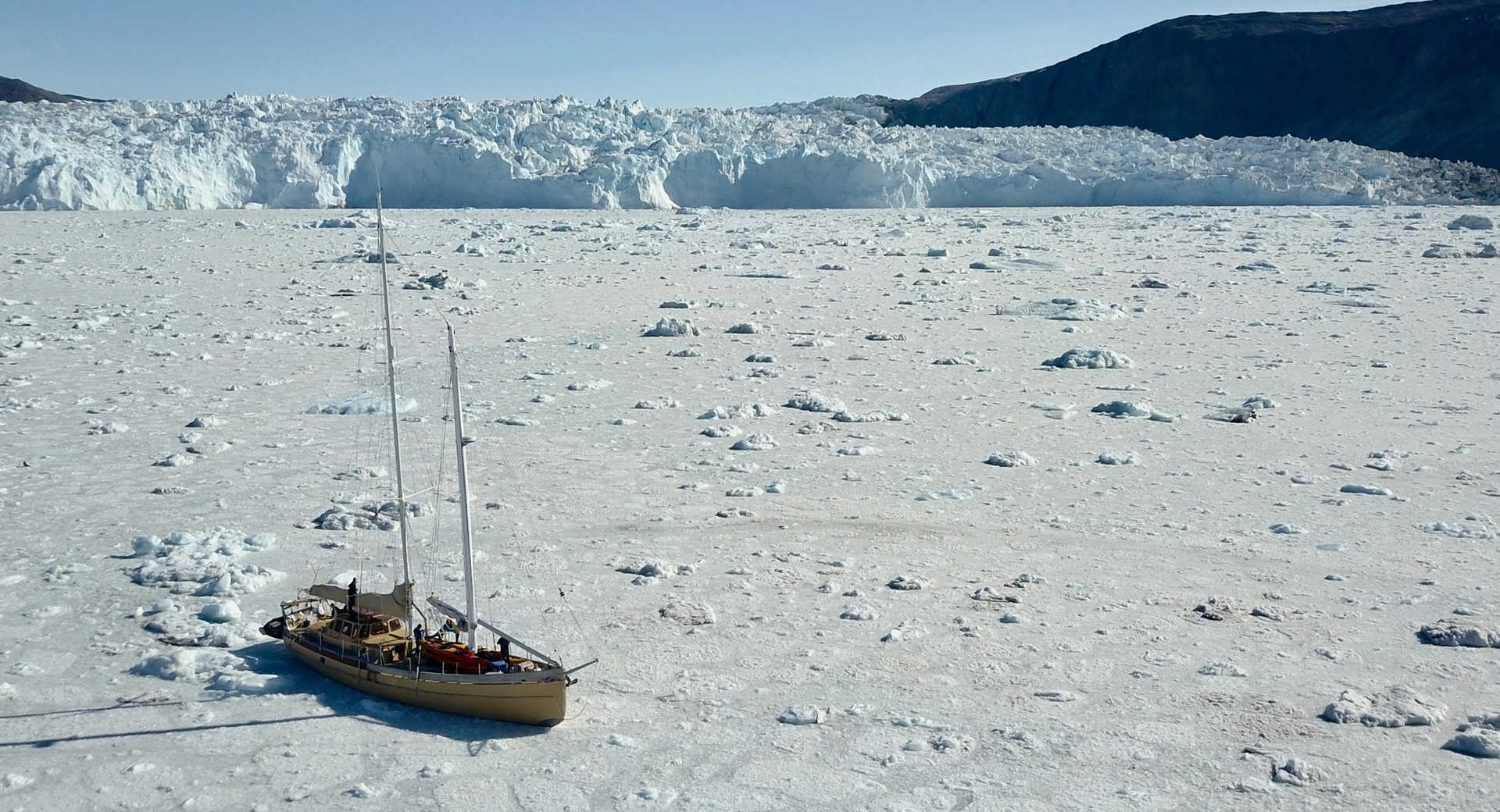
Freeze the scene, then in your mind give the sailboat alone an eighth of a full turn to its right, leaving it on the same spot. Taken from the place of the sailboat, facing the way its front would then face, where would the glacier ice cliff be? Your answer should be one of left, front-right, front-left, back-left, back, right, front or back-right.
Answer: back

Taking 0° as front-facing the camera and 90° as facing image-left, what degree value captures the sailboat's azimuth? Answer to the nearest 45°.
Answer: approximately 315°
